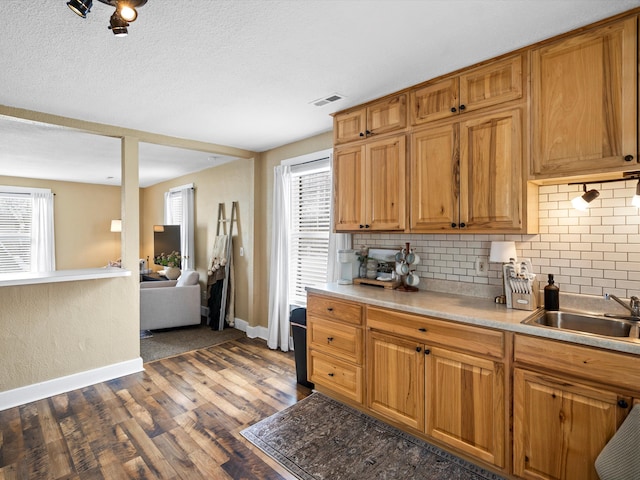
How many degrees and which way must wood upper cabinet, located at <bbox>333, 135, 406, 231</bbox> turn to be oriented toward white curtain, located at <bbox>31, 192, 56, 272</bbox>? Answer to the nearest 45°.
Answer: approximately 90° to its right

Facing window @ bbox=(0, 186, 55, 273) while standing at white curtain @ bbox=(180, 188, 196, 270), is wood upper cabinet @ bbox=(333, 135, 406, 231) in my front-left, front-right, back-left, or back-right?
back-left

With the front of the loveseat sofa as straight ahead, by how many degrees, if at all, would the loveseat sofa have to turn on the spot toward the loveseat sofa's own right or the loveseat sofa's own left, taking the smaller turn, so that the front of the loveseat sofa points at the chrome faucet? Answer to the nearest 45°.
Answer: approximately 135° to the loveseat sofa's own left

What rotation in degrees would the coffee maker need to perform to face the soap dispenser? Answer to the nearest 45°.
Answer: approximately 90° to its left

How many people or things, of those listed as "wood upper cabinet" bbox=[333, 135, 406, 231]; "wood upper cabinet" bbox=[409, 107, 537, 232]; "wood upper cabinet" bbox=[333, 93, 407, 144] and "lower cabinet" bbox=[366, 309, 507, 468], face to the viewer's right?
0

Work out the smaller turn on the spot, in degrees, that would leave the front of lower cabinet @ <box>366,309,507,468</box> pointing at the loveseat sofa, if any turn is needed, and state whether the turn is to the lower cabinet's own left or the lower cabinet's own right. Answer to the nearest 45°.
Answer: approximately 90° to the lower cabinet's own right

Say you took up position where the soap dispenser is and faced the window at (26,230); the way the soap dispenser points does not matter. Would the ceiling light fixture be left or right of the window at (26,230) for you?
left

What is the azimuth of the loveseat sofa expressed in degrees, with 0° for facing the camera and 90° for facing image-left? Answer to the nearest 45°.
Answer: approximately 90°

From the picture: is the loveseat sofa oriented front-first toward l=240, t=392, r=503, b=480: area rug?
no

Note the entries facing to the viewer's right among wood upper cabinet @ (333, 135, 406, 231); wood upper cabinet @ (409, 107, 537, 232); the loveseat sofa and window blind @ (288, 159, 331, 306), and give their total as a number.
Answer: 0

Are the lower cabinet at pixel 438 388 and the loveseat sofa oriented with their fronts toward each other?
no

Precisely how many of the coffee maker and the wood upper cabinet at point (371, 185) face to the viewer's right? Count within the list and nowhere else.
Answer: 0

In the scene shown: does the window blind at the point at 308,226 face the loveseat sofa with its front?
no

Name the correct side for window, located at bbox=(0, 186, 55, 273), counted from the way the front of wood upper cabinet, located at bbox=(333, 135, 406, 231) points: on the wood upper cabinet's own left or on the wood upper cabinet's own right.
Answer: on the wood upper cabinet's own right

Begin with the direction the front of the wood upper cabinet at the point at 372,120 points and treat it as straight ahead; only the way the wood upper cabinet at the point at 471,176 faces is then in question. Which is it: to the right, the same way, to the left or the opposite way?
the same way

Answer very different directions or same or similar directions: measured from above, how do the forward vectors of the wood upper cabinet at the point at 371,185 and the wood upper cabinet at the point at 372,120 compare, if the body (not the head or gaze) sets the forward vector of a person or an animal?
same or similar directions

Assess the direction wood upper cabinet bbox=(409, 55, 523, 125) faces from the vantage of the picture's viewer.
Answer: facing the viewer and to the left of the viewer

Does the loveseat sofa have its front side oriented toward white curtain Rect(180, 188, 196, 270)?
no

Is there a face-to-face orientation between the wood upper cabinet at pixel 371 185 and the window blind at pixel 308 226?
no
